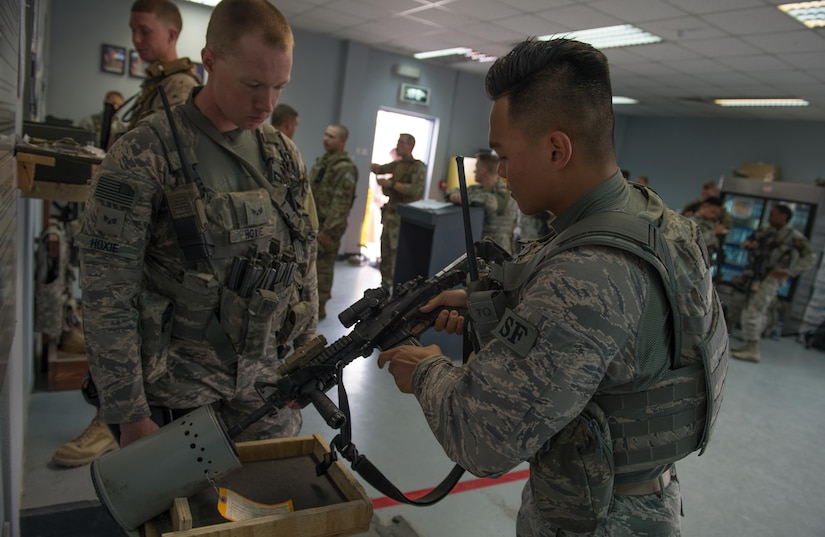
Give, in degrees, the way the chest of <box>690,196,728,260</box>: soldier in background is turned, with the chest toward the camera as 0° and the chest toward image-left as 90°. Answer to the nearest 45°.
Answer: approximately 45°

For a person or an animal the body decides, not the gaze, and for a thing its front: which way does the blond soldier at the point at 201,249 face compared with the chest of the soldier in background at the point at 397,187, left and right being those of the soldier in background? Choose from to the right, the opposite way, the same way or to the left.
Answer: to the left

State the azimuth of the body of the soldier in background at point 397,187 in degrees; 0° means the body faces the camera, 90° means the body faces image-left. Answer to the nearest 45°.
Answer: approximately 45°

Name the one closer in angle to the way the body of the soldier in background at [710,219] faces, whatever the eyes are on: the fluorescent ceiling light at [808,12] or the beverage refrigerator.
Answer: the fluorescent ceiling light

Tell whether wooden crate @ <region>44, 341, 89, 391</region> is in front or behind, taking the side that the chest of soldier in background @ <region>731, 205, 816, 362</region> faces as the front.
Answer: in front

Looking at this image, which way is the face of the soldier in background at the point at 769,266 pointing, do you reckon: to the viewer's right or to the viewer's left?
to the viewer's left

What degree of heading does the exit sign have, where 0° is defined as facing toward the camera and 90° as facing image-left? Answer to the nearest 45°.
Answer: approximately 315°

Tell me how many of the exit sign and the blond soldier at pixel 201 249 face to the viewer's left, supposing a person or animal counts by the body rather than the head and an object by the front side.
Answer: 0

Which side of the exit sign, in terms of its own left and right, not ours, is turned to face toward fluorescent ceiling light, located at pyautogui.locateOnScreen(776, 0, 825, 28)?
front

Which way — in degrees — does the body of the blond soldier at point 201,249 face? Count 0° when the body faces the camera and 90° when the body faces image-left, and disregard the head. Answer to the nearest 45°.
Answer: approximately 315°

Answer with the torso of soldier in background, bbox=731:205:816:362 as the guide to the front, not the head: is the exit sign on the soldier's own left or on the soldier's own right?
on the soldier's own right

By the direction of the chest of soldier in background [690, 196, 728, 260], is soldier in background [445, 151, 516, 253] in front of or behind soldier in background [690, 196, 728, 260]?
in front
